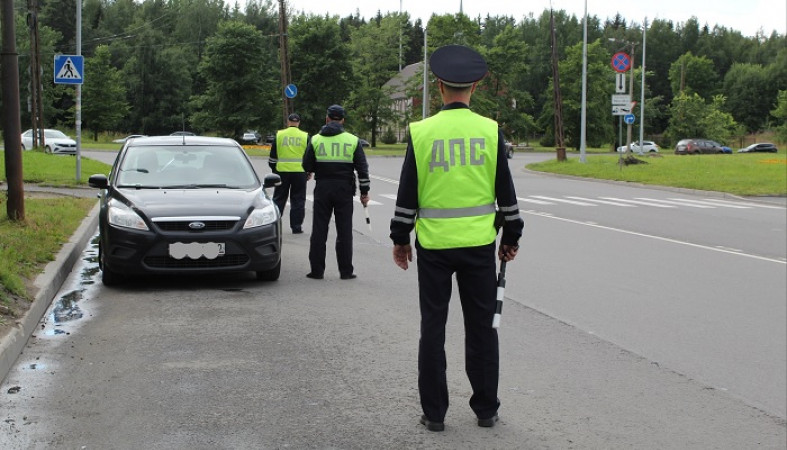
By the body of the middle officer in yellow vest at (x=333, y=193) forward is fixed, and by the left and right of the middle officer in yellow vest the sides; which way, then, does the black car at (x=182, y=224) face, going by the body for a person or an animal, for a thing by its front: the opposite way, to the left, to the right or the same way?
the opposite way

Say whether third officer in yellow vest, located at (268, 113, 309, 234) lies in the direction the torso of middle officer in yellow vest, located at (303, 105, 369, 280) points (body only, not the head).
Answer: yes

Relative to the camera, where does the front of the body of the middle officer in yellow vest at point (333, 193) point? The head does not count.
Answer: away from the camera

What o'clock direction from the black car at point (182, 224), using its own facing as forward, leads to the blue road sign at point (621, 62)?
The blue road sign is roughly at 7 o'clock from the black car.

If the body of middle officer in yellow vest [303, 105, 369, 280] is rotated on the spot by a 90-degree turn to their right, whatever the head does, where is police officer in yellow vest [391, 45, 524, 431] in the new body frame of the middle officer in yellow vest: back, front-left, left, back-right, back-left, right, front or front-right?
right

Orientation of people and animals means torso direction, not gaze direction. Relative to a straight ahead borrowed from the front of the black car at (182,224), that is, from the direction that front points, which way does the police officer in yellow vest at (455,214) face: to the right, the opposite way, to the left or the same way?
the opposite way

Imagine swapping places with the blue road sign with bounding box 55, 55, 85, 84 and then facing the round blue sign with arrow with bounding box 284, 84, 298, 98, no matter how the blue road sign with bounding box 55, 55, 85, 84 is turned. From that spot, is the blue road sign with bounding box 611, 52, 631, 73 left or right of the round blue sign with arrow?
right

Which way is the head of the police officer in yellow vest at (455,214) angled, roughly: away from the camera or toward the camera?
away from the camera

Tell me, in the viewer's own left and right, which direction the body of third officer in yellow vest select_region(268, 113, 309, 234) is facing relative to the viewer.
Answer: facing away from the viewer

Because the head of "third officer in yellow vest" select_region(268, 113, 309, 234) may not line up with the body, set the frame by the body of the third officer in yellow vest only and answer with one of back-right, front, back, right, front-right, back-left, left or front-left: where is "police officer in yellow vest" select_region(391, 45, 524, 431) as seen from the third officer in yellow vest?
back

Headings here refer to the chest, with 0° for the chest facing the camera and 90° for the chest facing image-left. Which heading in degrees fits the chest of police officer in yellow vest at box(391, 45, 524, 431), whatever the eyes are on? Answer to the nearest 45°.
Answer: approximately 180°

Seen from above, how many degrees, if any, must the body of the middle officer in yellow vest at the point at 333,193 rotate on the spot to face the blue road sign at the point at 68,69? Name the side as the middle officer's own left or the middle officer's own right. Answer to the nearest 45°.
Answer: approximately 45° to the middle officer's own left

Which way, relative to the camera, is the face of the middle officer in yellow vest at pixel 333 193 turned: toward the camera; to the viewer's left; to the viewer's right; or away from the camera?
away from the camera
